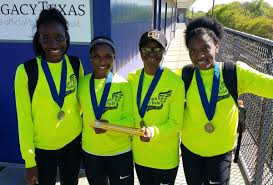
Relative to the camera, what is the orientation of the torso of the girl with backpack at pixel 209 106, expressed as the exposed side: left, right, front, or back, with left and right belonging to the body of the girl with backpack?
front

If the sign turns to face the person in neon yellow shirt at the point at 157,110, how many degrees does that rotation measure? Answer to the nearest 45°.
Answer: approximately 45° to its left

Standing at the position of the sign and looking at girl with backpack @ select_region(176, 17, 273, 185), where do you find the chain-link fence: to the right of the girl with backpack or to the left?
left

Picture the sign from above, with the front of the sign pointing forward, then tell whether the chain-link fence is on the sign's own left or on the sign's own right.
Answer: on the sign's own left

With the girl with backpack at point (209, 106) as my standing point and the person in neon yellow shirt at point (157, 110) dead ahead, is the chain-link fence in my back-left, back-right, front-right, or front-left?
back-right

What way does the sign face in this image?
toward the camera

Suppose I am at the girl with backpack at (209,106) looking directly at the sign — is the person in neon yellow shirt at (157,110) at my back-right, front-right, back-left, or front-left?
front-left
